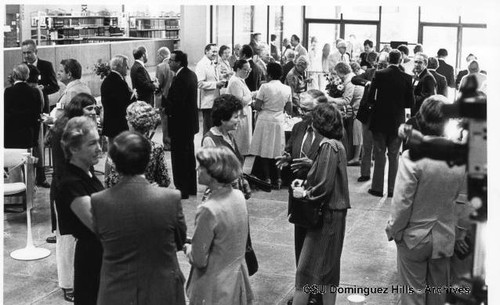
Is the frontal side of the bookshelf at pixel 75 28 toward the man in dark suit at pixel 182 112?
yes

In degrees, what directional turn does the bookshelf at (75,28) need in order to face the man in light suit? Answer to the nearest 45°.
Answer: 0° — it already faces them

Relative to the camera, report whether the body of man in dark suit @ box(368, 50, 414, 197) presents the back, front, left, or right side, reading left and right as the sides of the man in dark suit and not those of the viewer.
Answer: back

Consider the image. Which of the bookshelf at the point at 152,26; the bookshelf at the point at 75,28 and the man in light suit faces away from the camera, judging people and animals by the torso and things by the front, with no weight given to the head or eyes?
the man in light suit

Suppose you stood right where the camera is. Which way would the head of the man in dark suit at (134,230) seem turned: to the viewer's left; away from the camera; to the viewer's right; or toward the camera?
away from the camera

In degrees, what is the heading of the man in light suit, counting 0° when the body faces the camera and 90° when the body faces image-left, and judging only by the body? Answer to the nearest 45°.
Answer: approximately 180°

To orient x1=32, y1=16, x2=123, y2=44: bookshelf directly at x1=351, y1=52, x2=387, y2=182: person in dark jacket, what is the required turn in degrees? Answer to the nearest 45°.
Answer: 0° — it already faces them

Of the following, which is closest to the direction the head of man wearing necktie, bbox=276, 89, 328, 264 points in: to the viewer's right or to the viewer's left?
to the viewer's left

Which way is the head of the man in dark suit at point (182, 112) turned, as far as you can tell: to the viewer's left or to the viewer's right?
to the viewer's left

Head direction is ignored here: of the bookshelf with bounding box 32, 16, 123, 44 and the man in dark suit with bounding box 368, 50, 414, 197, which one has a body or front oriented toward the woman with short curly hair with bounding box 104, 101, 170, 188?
the bookshelf

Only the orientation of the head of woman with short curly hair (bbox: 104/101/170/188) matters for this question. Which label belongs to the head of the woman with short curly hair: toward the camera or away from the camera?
away from the camera
